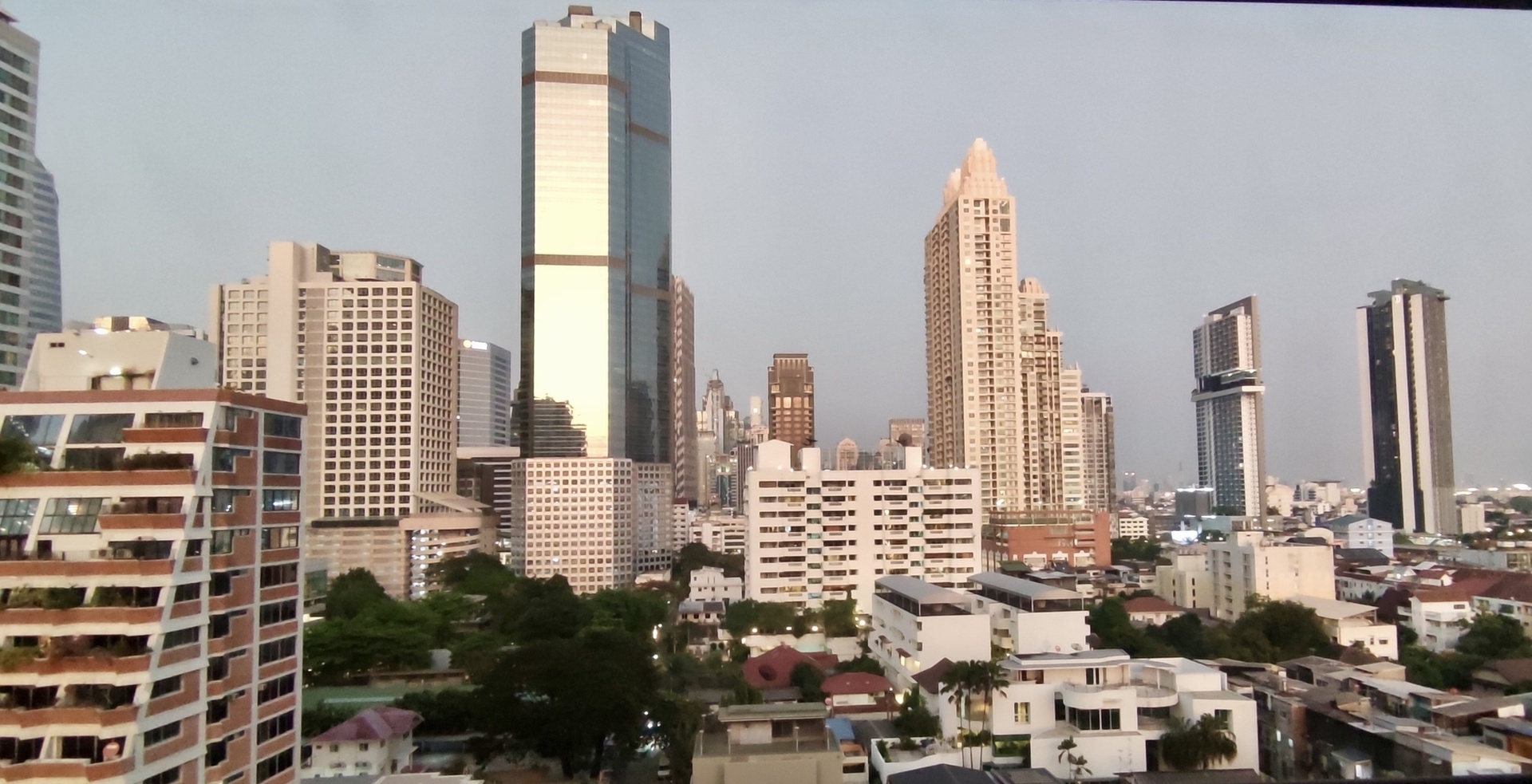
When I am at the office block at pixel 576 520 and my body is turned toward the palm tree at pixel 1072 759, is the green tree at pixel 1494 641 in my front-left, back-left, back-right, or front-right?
front-left

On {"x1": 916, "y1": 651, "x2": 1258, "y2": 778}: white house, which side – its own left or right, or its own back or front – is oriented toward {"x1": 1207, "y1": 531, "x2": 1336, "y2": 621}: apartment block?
back

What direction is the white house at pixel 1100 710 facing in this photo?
toward the camera

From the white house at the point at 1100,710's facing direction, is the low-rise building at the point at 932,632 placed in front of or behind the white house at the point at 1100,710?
behind

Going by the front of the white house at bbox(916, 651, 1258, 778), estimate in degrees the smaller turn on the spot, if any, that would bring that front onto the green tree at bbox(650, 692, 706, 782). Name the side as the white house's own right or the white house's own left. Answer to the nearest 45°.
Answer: approximately 90° to the white house's own right

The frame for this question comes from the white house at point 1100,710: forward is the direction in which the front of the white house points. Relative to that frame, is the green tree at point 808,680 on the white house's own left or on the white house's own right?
on the white house's own right

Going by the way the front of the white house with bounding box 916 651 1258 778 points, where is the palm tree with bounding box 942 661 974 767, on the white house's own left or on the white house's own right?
on the white house's own right

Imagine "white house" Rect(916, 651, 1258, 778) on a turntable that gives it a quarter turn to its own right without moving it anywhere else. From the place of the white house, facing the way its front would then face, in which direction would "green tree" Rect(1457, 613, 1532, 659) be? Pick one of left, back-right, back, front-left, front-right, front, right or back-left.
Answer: back-right

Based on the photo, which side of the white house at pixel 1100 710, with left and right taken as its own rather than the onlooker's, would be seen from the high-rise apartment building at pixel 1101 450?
back

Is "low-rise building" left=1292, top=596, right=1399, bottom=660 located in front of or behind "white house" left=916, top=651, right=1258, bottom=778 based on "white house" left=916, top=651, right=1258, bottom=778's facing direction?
behind

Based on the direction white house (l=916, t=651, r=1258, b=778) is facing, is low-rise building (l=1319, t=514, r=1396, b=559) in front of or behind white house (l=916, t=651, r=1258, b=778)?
behind

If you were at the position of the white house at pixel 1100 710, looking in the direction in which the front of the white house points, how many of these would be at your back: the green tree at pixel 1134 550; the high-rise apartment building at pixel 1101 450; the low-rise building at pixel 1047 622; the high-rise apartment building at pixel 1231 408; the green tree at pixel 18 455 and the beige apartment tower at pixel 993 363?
5
